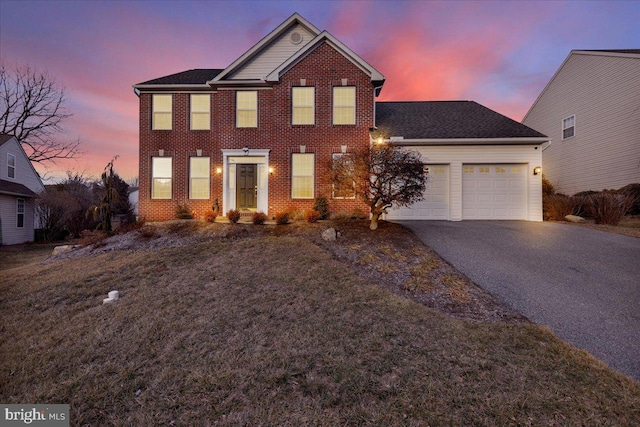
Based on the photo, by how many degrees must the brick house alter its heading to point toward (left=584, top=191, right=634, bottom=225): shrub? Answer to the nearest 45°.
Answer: approximately 90° to its left

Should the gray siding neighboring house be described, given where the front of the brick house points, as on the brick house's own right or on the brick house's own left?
on the brick house's own left

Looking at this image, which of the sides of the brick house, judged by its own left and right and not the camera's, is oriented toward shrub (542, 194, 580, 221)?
left

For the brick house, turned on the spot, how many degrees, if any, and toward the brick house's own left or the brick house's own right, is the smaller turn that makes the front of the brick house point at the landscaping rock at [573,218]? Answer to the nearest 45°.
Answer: approximately 90° to the brick house's own left

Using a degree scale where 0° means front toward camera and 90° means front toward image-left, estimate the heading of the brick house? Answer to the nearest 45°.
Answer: approximately 0°

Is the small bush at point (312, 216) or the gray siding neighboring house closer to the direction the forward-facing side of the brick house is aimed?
the small bush

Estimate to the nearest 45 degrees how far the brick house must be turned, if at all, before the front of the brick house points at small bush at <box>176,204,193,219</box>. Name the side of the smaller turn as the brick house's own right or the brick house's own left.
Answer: approximately 90° to the brick house's own right

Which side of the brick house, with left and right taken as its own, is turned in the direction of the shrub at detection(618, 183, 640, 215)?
left
